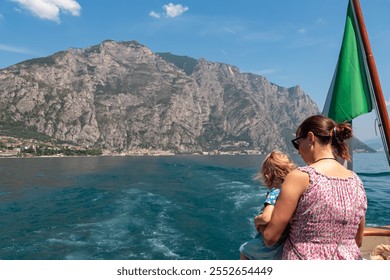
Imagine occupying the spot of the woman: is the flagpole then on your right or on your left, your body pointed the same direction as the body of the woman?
on your right

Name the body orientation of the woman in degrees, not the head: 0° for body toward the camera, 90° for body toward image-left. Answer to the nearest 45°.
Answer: approximately 135°

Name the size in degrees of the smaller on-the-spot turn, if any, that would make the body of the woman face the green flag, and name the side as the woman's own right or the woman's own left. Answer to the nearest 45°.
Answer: approximately 45° to the woman's own right

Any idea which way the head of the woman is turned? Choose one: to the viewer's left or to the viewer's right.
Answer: to the viewer's left
